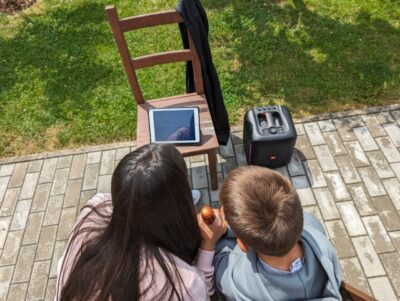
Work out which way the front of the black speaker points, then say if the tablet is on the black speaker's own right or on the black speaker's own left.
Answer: on the black speaker's own right

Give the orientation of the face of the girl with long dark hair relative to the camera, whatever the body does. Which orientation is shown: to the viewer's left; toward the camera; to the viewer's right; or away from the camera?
away from the camera

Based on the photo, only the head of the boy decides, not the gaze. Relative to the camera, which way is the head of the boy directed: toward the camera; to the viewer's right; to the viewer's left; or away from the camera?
away from the camera

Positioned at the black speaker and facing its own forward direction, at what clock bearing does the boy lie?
The boy is roughly at 12 o'clock from the black speaker.

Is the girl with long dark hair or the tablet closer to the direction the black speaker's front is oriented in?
the girl with long dark hair

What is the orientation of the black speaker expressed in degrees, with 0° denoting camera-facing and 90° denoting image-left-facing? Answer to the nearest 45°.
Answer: approximately 0°

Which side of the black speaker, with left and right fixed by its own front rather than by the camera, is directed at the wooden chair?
right
